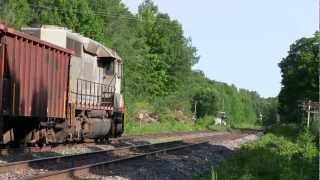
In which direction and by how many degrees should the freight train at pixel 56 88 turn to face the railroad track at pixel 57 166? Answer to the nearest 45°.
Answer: approximately 135° to its right

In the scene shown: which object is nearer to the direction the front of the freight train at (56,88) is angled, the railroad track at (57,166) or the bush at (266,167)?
the bush

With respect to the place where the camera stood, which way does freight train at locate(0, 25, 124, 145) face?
facing away from the viewer and to the right of the viewer

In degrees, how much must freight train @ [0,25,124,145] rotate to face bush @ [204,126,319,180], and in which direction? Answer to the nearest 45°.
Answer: approximately 90° to its right
